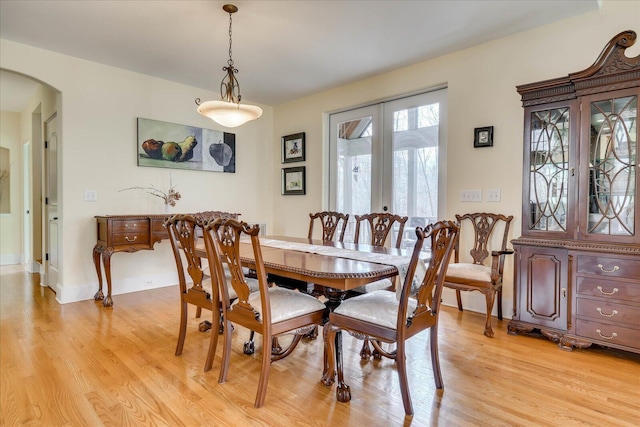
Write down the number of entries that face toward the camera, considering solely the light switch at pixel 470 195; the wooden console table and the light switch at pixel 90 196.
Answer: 3

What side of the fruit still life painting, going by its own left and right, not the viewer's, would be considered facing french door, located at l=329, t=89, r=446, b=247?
front

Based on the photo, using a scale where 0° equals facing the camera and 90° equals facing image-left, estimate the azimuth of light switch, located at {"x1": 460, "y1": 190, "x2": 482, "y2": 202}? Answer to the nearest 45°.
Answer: approximately 0°

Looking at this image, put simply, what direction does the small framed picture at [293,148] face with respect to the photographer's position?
facing the viewer and to the left of the viewer

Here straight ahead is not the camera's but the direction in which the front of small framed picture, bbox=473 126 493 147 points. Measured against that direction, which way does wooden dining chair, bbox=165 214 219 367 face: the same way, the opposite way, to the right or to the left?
the opposite way

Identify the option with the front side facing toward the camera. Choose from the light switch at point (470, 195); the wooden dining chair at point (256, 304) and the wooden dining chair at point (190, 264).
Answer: the light switch

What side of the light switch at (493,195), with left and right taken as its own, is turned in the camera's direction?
front

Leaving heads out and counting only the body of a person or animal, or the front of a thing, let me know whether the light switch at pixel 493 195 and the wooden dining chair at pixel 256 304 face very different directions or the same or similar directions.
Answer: very different directions

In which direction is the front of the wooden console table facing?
toward the camera

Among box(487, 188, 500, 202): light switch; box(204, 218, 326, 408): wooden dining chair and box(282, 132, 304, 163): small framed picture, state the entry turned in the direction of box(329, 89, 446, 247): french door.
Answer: the wooden dining chair

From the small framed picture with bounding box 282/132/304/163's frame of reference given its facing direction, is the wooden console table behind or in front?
in front

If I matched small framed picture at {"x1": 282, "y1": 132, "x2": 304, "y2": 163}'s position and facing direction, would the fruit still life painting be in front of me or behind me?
in front
